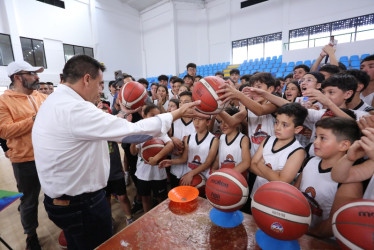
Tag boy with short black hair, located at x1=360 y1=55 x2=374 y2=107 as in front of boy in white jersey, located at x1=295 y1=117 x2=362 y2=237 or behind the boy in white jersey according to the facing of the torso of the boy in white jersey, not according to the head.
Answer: behind

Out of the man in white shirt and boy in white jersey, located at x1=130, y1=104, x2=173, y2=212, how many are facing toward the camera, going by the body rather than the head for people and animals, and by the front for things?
1

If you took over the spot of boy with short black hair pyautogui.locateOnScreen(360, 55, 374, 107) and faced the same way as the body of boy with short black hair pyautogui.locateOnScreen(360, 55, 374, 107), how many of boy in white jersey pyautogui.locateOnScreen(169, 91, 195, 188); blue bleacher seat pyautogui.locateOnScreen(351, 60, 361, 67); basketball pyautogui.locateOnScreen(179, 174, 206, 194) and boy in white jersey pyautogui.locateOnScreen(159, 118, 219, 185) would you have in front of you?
3

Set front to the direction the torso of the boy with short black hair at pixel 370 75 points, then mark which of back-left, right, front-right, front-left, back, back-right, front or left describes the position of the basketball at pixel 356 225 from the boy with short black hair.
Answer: front-left

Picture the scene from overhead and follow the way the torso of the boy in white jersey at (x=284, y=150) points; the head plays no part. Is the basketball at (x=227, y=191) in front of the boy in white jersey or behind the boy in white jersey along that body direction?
in front

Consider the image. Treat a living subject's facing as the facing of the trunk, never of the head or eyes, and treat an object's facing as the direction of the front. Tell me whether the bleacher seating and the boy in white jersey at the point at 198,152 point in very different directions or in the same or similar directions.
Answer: same or similar directions

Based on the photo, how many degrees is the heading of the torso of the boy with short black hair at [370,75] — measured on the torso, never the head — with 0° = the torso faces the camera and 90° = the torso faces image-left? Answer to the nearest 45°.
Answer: approximately 45°

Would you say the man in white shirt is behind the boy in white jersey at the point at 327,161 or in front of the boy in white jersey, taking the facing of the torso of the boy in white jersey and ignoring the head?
in front

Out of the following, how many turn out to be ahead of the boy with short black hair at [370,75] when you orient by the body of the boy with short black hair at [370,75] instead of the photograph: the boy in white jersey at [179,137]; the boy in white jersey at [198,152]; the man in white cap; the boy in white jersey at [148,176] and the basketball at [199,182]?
5

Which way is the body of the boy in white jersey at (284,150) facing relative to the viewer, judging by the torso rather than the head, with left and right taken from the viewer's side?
facing the viewer and to the left of the viewer

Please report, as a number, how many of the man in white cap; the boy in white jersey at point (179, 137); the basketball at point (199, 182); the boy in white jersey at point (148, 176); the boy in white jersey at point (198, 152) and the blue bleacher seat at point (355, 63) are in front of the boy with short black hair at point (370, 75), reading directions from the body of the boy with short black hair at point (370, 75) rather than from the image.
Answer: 5

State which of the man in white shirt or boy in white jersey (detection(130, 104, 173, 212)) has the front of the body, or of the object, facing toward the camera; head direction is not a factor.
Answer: the boy in white jersey

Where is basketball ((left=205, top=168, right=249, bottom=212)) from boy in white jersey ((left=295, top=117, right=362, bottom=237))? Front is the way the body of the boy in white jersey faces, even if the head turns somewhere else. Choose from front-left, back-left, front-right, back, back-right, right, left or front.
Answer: front

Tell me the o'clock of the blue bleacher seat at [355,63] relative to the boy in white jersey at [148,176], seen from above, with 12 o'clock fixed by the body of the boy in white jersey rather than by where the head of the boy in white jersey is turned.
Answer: The blue bleacher seat is roughly at 8 o'clock from the boy in white jersey.

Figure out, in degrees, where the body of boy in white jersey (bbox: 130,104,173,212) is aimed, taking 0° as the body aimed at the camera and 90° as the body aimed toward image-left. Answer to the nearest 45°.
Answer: approximately 0°
